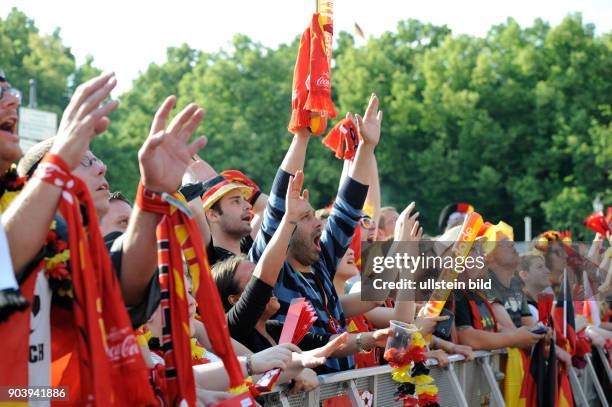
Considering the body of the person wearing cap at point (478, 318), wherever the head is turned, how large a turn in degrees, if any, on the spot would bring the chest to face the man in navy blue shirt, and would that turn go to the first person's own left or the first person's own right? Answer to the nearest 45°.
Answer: approximately 135° to the first person's own right

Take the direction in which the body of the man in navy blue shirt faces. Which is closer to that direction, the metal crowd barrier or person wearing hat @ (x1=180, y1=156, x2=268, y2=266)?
the metal crowd barrier

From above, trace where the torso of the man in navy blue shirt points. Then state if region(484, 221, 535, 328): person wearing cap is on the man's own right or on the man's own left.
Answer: on the man's own left

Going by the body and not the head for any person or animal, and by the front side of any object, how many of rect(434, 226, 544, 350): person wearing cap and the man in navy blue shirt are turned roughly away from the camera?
0
